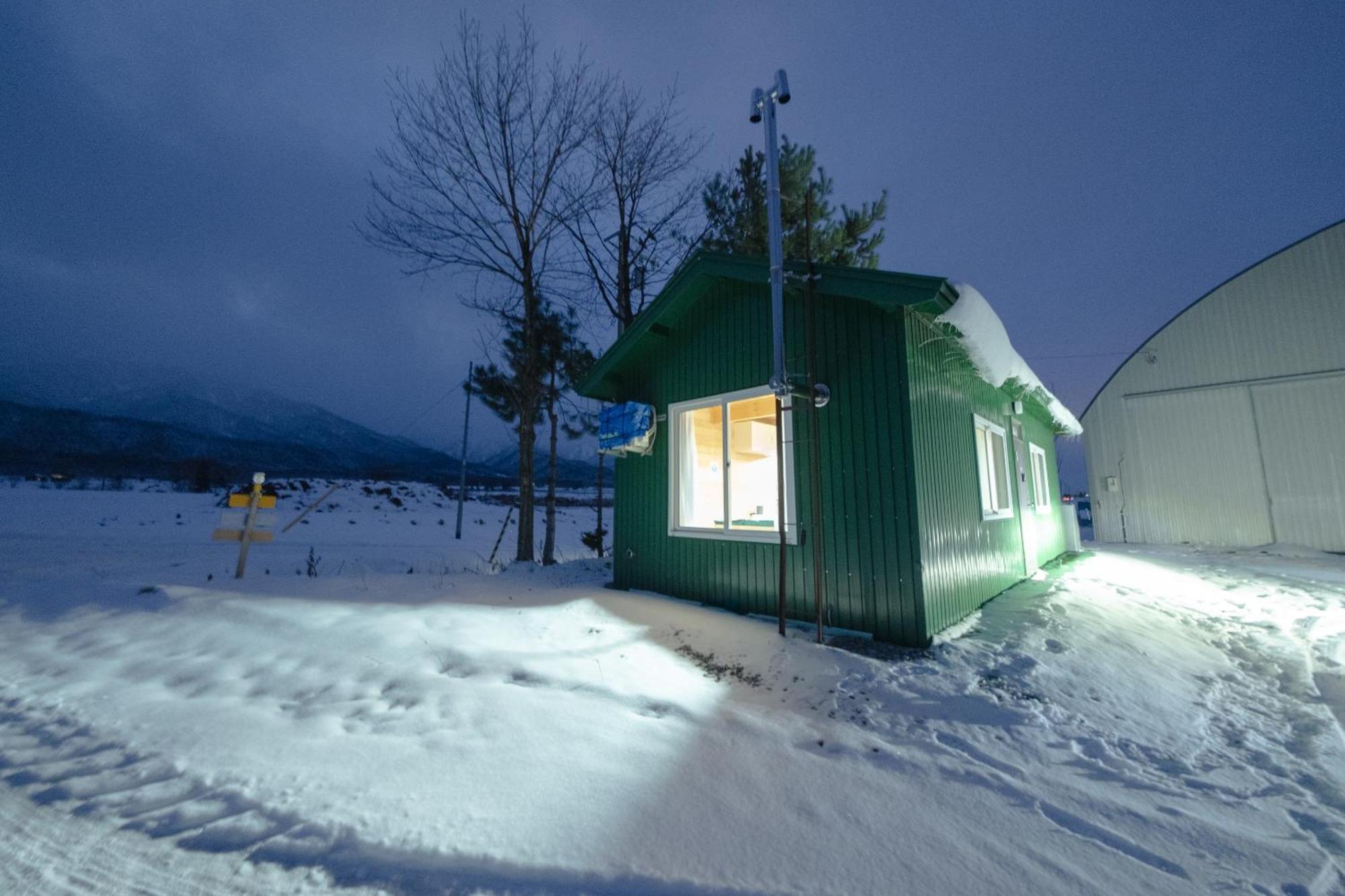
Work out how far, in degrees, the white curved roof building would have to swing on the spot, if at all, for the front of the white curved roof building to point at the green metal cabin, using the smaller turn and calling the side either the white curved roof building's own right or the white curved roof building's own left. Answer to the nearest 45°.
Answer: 0° — it already faces it

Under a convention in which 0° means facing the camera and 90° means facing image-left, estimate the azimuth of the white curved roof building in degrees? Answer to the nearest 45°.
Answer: approximately 0°

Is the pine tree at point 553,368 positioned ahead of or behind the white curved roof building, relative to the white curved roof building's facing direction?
ahead

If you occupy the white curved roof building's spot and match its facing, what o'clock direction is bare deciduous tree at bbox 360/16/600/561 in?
The bare deciduous tree is roughly at 1 o'clock from the white curved roof building.

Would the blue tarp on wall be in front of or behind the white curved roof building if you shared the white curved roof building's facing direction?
in front

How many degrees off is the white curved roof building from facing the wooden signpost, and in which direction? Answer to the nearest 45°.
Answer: approximately 45° to its right

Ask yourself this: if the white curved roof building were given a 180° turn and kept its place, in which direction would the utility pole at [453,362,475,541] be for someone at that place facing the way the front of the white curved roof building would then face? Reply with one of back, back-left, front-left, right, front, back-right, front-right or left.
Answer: back-left
